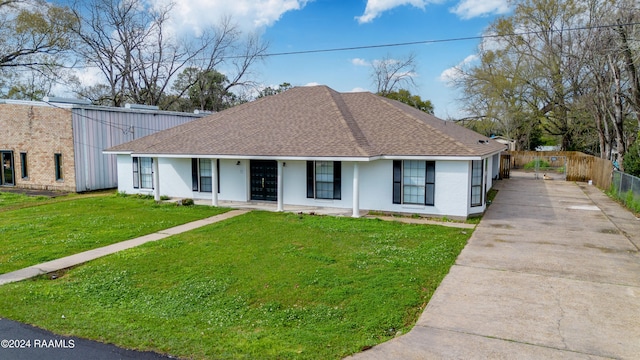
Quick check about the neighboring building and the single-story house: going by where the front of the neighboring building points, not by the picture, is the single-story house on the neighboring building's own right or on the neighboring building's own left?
on the neighboring building's own left

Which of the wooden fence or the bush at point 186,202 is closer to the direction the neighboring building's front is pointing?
the bush

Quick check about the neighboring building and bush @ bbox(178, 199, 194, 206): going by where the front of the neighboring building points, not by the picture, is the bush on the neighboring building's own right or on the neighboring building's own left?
on the neighboring building's own left

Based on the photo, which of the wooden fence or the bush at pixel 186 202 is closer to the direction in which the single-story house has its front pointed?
the bush

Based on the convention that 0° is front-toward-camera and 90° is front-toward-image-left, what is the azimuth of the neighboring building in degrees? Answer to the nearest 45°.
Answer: approximately 45°

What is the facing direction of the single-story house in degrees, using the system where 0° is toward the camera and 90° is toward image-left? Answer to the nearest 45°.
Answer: approximately 45°

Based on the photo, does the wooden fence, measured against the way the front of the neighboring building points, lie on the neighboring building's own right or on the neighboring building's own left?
on the neighboring building's own left

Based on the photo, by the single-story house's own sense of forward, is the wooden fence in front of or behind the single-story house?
behind
